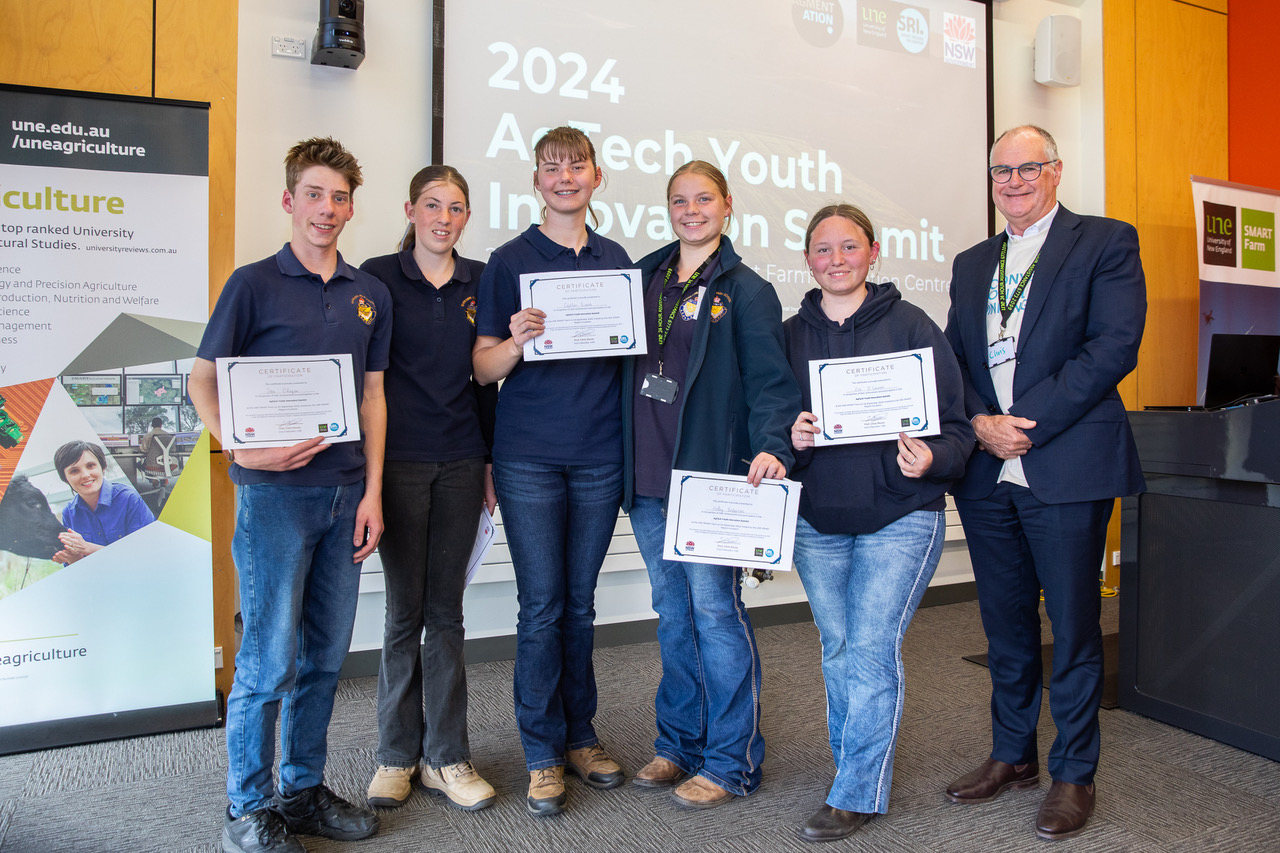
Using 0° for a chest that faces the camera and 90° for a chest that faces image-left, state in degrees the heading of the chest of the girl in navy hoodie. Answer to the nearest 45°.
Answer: approximately 45°

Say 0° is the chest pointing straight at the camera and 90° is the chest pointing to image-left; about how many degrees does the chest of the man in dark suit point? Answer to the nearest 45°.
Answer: approximately 45°

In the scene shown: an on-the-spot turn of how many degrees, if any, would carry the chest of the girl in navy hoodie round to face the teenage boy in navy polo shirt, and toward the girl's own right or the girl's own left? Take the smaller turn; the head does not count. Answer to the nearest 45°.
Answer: approximately 45° to the girl's own right

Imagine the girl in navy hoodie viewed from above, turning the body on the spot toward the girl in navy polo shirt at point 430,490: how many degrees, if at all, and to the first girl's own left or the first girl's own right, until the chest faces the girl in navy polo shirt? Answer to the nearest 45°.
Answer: approximately 45° to the first girl's own right

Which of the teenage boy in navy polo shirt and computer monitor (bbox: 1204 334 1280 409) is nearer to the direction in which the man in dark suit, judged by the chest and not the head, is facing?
the teenage boy in navy polo shirt

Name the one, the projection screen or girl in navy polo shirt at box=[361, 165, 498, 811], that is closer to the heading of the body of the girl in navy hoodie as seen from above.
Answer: the girl in navy polo shirt
